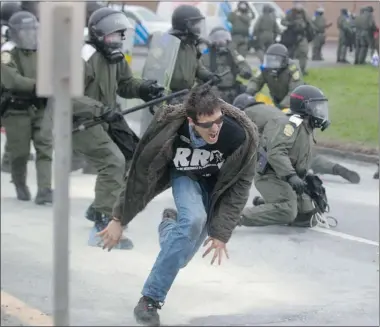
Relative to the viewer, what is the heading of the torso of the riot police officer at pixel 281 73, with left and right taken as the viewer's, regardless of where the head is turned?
facing the viewer and to the left of the viewer

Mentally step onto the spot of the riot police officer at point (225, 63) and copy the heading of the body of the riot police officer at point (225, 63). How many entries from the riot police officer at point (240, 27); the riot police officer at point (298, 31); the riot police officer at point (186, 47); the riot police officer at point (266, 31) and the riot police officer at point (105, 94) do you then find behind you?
3

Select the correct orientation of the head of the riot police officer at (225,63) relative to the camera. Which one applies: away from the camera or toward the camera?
toward the camera

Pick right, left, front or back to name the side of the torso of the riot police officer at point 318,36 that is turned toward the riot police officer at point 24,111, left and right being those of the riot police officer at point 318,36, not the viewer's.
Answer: right

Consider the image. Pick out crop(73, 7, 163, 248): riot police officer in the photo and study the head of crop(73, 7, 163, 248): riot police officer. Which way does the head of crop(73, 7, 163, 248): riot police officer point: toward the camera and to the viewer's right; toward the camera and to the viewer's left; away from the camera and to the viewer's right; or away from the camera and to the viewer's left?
toward the camera and to the viewer's right
